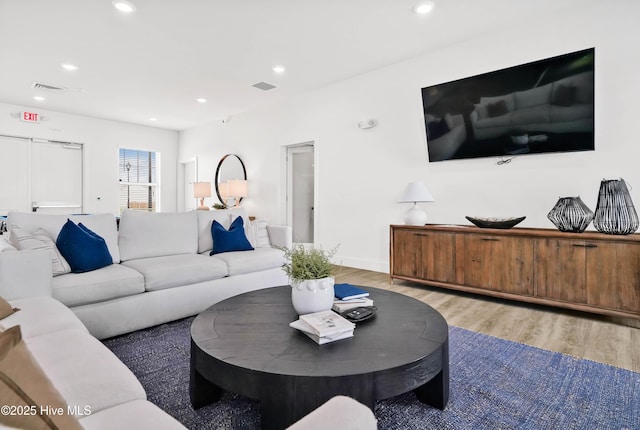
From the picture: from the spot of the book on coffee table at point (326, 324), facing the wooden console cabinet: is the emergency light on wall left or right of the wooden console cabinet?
left

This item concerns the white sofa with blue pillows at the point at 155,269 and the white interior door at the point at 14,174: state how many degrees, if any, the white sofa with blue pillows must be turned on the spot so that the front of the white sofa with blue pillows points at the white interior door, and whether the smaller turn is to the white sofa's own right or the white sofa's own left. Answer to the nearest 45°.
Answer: approximately 180°

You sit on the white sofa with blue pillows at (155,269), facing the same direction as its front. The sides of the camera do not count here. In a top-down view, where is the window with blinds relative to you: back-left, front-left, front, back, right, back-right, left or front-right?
back-left

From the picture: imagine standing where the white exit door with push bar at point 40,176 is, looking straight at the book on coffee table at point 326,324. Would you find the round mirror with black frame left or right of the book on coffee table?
left

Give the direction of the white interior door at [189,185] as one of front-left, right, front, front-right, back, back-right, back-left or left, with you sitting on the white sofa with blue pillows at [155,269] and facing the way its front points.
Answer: back-left

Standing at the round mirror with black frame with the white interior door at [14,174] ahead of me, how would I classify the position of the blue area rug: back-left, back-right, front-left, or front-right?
back-left

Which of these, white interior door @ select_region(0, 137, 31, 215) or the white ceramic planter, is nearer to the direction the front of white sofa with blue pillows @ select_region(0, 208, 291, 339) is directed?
the white ceramic planter

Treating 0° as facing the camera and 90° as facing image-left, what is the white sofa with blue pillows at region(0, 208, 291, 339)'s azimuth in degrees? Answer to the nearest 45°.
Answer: approximately 315°

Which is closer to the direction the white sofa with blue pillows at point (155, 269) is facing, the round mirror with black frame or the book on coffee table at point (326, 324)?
the book on coffee table

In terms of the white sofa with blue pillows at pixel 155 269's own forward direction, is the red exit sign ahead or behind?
behind
